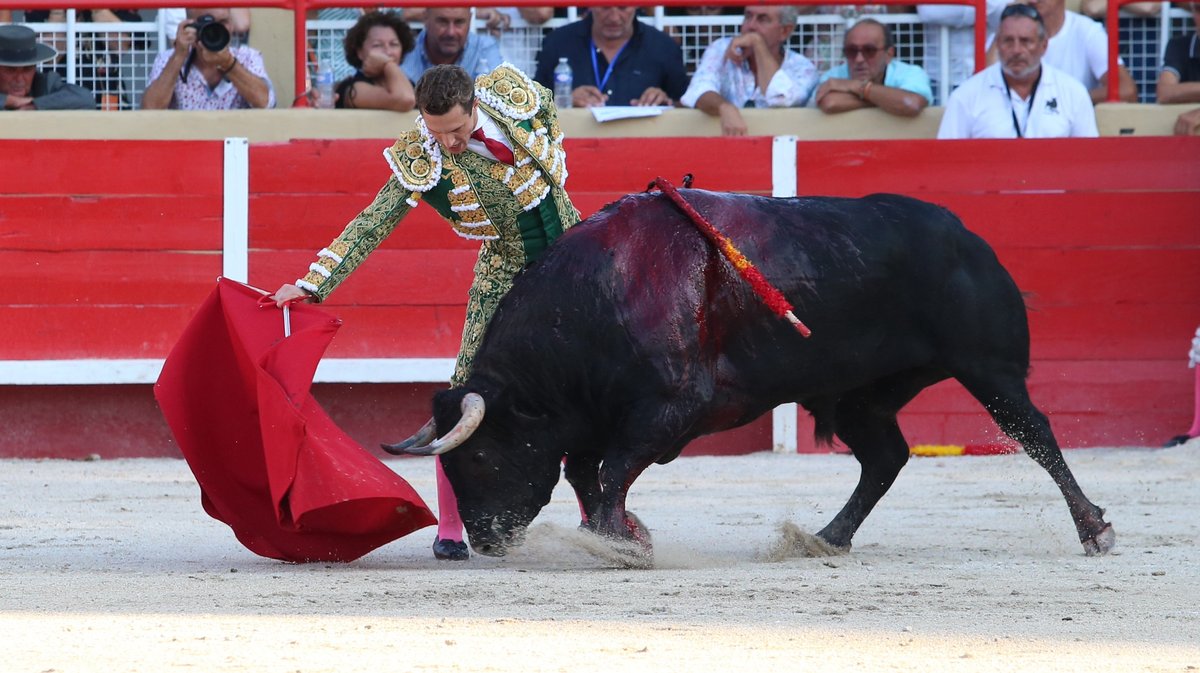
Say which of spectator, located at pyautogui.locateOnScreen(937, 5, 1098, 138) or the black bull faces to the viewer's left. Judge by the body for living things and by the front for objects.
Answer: the black bull

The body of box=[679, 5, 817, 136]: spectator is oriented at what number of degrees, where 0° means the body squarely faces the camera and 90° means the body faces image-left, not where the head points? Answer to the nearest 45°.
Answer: approximately 45°

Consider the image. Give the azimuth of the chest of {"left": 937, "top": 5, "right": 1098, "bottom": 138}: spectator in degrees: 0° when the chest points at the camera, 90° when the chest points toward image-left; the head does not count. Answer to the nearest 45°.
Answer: approximately 0°

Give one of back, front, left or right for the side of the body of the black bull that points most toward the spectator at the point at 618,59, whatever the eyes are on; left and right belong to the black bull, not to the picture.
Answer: right

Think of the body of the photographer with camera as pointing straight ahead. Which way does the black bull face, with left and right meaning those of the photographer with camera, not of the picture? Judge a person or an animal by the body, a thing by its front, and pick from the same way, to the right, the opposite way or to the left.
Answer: to the right

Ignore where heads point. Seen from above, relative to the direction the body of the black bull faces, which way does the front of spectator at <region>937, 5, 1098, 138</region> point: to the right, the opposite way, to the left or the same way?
to the left
